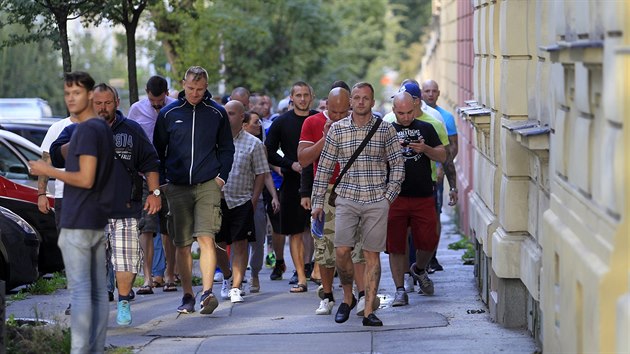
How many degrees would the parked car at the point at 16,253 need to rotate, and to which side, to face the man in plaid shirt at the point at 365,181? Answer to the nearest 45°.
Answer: approximately 45° to its right

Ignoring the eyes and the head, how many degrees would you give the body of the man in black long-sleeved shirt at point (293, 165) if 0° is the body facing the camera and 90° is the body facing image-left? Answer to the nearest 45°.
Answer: approximately 0°

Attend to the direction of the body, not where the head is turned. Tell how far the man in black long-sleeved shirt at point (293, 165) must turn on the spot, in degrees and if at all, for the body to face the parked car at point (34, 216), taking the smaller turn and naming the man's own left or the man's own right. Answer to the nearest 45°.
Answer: approximately 90° to the man's own right

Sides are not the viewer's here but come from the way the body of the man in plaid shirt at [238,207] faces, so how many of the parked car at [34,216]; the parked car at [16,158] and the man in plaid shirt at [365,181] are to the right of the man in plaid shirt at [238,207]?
2

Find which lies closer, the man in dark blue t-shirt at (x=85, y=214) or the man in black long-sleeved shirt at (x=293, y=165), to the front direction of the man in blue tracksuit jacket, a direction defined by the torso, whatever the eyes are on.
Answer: the man in dark blue t-shirt

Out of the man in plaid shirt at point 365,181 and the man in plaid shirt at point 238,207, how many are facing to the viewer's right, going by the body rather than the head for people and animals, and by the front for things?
0

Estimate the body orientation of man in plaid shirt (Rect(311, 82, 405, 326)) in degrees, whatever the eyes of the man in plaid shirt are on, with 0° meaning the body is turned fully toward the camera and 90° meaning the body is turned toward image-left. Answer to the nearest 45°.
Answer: approximately 0°

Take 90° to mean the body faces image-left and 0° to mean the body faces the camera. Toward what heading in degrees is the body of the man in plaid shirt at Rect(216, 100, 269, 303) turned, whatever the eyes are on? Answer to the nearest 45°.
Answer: approximately 45°

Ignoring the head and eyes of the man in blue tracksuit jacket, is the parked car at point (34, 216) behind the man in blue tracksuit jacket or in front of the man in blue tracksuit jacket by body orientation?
behind
